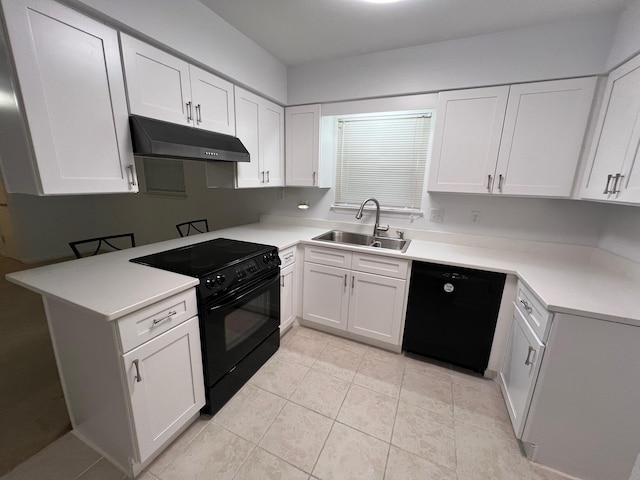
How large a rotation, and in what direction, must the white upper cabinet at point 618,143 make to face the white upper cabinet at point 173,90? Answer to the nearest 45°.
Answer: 0° — it already faces it

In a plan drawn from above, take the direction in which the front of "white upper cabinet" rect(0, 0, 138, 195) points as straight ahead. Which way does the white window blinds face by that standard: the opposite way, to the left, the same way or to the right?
to the right

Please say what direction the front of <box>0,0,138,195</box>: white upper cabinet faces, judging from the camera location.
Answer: facing the viewer and to the right of the viewer

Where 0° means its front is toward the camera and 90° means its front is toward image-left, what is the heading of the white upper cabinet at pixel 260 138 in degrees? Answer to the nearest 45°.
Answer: approximately 315°

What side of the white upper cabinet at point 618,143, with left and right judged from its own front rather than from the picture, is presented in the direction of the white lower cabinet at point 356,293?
front

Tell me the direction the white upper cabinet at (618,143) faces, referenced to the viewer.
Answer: facing the viewer and to the left of the viewer

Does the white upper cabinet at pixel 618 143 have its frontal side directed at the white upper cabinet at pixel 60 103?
yes

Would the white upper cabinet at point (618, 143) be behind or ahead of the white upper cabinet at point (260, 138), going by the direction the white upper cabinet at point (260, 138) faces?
ahead

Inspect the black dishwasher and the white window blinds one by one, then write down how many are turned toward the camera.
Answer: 2

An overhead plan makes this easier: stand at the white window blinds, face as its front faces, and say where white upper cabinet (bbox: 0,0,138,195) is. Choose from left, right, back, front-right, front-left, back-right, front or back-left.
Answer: front-right

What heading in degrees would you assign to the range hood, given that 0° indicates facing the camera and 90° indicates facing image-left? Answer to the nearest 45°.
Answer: approximately 315°

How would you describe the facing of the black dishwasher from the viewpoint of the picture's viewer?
facing the viewer

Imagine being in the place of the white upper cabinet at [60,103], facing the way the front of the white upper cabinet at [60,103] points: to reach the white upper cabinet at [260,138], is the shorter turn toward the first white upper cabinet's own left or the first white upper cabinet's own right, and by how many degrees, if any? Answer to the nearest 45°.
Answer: approximately 45° to the first white upper cabinet's own left
